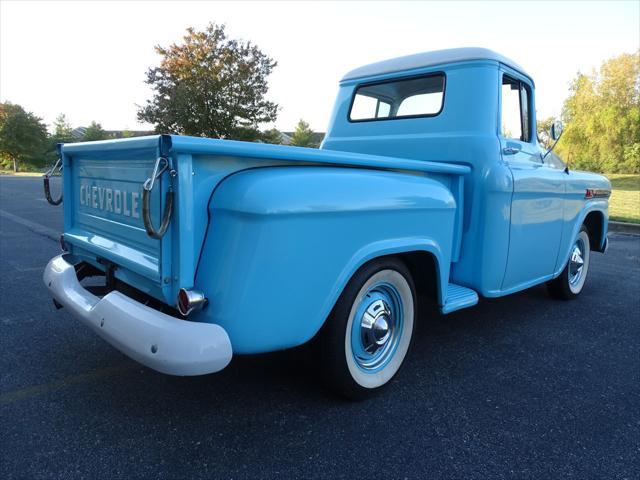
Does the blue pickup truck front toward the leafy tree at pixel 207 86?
no

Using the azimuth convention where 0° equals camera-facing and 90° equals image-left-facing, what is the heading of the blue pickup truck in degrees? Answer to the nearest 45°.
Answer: approximately 225°

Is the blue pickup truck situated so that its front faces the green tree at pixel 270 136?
no

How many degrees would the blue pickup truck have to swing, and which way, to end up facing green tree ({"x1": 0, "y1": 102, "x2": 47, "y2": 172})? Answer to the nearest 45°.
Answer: approximately 90° to its left

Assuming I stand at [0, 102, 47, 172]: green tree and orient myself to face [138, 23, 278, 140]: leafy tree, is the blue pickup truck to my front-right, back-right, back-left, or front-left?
front-right
